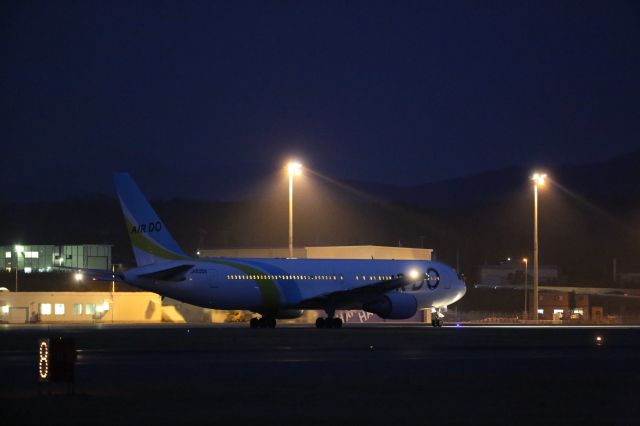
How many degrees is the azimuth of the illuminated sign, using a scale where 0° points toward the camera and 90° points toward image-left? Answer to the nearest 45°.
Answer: approximately 0°
